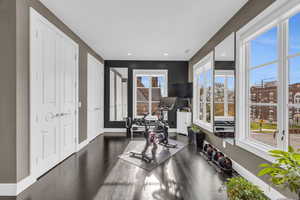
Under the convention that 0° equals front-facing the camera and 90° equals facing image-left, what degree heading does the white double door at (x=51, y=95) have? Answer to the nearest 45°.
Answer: approximately 315°

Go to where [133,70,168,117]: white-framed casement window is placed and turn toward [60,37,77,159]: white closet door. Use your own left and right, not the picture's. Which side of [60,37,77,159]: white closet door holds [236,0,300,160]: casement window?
left

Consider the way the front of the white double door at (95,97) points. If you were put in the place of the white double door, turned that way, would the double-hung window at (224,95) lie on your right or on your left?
on your right

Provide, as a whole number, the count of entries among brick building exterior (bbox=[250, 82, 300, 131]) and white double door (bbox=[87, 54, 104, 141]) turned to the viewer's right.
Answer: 1

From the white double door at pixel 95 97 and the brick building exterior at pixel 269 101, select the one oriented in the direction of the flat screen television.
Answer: the white double door

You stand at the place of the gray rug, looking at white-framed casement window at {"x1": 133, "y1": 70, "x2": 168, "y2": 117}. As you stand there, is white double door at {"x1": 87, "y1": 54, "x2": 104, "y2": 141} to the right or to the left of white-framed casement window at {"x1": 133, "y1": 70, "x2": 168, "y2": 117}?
left

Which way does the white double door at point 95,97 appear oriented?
to the viewer's right

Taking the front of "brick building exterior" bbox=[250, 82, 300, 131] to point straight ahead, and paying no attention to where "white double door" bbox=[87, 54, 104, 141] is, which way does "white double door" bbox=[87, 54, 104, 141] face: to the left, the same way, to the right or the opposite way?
the opposite way

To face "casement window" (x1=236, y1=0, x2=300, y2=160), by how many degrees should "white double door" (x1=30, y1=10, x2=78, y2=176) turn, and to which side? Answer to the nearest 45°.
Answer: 0° — it already faces it

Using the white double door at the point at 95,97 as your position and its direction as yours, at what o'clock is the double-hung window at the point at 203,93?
The double-hung window is roughly at 1 o'clock from the white double door.
